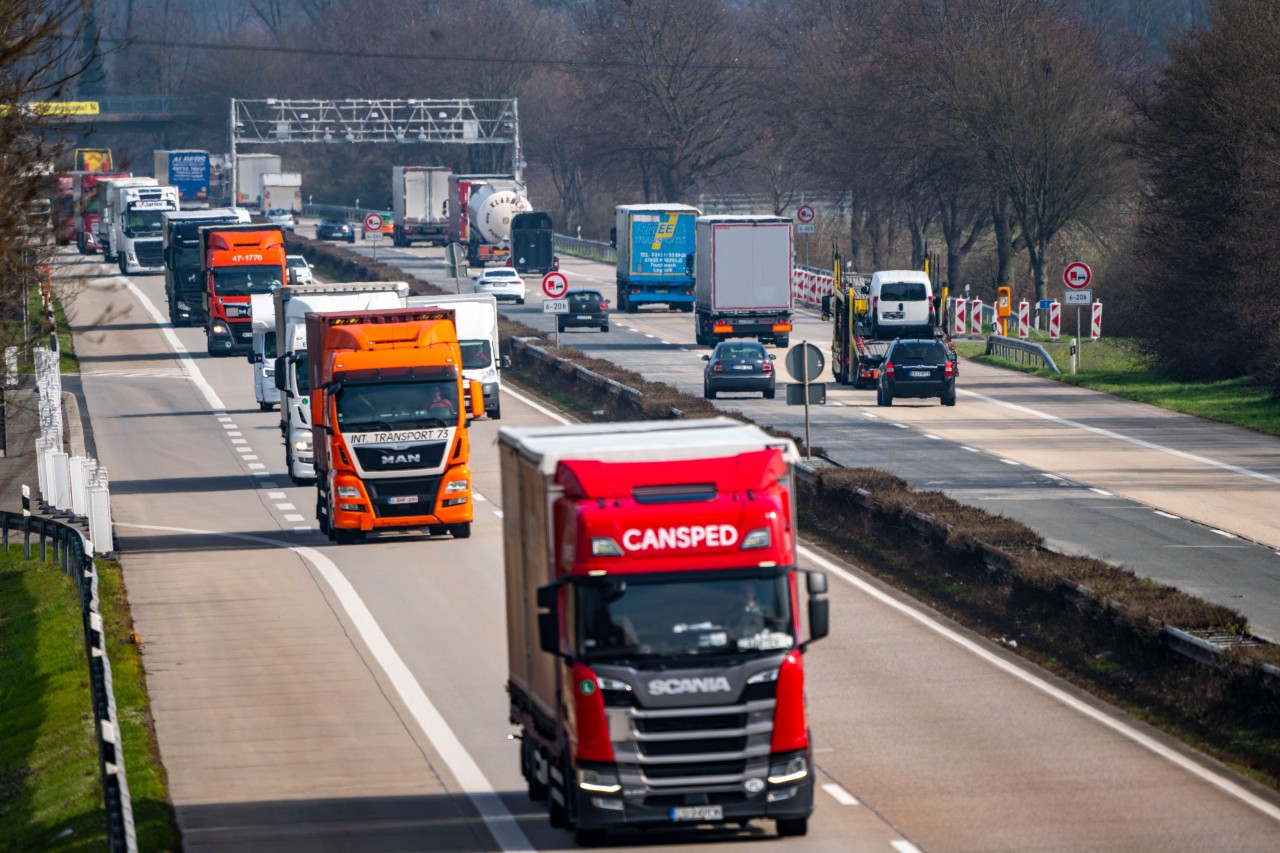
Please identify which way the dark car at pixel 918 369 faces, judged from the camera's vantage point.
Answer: facing away from the viewer

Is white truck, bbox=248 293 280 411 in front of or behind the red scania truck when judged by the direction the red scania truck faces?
behind

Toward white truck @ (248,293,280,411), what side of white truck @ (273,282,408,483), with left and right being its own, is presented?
back

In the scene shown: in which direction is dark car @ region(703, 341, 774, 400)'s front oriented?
away from the camera

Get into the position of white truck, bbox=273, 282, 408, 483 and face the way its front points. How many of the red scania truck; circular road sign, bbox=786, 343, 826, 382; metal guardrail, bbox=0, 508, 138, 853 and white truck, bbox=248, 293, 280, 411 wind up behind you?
1

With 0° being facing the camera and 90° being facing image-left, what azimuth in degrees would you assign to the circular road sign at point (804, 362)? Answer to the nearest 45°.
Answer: approximately 180°

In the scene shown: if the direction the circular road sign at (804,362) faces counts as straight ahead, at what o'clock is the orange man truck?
The orange man truck is roughly at 8 o'clock from the circular road sign.

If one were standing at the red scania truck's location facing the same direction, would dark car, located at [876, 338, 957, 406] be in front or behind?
behind

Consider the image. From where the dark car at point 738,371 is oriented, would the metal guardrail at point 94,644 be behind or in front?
behind

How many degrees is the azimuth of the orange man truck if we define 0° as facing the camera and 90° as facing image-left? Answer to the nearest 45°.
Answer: approximately 0°

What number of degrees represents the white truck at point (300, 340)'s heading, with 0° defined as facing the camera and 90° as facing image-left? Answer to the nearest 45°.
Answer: approximately 0°

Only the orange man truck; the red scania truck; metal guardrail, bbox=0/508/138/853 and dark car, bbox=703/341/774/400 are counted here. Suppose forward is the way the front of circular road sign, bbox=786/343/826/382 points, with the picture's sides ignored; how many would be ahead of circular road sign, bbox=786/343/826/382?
1

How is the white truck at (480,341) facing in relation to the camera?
toward the camera

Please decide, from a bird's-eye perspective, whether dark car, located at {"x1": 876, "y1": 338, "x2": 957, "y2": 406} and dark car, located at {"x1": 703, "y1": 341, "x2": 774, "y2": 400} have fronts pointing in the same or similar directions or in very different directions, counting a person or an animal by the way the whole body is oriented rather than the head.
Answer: same or similar directions

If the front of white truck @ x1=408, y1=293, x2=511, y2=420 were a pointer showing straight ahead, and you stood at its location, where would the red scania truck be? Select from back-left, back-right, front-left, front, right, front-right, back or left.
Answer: front

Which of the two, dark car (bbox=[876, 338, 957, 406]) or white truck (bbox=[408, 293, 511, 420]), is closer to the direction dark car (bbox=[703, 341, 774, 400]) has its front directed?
the dark car

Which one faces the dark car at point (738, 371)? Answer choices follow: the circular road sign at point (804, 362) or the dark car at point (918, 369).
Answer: the circular road sign

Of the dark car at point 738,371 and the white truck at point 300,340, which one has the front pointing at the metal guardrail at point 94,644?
the white truck

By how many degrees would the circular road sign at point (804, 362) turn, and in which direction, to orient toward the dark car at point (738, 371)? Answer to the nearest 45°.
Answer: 0° — it already faces it
